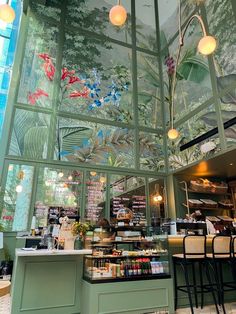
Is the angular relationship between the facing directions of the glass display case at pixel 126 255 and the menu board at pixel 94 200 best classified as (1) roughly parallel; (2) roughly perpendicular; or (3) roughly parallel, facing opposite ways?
roughly parallel

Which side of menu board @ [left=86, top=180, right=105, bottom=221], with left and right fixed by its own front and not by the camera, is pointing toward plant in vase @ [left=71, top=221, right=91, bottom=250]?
front

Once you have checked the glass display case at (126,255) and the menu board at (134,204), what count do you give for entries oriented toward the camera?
2

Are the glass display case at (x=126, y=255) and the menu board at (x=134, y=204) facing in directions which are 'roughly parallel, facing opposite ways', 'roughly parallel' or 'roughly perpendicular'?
roughly parallel

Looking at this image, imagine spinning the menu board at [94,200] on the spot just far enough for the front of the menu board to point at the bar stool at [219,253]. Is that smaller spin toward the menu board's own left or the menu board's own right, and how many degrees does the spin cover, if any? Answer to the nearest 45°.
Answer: approximately 45° to the menu board's own left

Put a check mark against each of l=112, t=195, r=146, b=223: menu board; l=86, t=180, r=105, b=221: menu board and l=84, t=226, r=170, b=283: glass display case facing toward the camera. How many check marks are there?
3

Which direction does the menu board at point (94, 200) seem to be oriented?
toward the camera

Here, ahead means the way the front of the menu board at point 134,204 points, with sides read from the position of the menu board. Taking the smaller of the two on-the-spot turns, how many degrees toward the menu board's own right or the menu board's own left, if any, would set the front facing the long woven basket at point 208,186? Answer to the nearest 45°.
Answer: approximately 90° to the menu board's own left

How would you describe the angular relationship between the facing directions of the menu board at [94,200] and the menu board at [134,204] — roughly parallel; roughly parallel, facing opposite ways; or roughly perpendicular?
roughly parallel

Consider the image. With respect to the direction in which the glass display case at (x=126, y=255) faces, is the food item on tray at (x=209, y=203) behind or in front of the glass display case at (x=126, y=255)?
behind

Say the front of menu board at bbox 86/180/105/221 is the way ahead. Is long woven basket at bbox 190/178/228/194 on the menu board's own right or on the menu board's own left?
on the menu board's own left

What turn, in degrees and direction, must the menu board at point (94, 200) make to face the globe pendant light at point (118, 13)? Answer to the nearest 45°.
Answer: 0° — it already faces it

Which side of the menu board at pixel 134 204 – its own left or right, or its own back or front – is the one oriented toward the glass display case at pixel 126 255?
front

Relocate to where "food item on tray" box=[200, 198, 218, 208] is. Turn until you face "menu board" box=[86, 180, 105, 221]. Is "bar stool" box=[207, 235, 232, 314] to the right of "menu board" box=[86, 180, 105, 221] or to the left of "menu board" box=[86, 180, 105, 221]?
left

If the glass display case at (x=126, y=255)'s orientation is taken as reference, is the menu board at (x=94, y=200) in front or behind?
behind

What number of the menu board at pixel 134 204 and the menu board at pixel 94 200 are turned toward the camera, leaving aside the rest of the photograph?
2

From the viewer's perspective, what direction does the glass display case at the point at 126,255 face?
toward the camera
